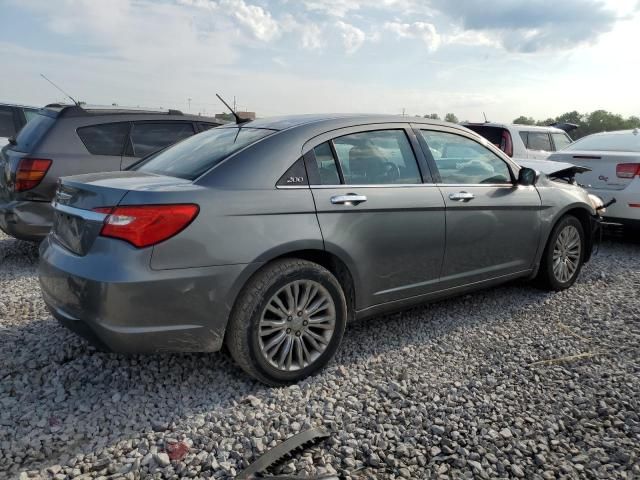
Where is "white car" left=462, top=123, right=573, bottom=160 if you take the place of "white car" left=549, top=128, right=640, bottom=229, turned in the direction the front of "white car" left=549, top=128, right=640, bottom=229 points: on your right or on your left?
on your left

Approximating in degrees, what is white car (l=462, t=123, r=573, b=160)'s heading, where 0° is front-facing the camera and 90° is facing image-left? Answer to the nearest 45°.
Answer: approximately 225°

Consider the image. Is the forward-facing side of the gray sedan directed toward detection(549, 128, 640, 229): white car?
yes

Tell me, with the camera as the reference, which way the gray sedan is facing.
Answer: facing away from the viewer and to the right of the viewer

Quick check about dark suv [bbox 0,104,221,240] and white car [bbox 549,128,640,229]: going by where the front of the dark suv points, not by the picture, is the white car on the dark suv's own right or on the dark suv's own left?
on the dark suv's own right

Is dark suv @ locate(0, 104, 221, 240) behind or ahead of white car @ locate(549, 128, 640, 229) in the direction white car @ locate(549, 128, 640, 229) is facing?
behind

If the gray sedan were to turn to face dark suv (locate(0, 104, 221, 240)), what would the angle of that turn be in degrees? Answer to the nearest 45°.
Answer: approximately 90° to its left

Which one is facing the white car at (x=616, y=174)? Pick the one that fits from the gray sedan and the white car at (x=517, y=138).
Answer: the gray sedan

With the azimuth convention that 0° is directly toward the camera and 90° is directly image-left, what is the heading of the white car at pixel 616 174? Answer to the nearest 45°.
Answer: approximately 225°

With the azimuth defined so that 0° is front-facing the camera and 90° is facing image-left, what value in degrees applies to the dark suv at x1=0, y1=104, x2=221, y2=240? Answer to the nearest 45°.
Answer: approximately 225°
